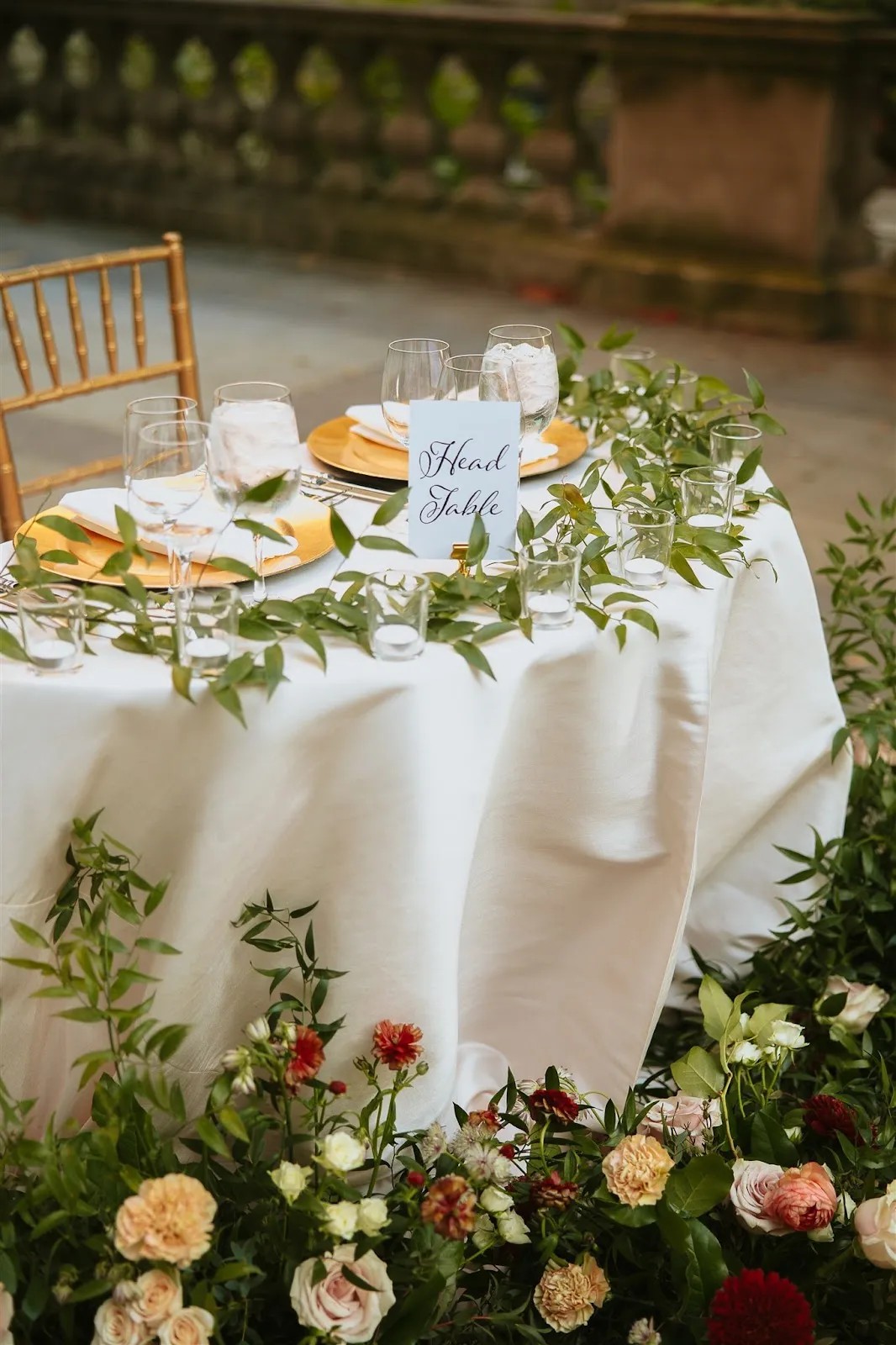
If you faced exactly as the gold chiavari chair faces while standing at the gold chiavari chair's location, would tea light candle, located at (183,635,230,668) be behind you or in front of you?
in front

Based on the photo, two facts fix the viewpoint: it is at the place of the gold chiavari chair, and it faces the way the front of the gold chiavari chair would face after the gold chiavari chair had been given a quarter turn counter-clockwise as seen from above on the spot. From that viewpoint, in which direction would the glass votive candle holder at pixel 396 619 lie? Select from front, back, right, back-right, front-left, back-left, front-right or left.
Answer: back-right

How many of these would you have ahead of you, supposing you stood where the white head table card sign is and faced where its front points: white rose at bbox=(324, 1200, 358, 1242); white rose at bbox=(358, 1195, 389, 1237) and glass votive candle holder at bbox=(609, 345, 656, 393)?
2

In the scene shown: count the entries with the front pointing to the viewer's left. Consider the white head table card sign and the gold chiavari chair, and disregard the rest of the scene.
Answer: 0

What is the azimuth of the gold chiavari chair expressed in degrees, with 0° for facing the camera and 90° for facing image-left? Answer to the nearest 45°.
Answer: approximately 315°

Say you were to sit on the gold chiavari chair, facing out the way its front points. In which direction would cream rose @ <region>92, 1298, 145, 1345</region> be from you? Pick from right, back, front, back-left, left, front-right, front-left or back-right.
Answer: front-right

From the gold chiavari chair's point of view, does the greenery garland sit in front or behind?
in front

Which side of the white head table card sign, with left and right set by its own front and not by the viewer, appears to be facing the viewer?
front

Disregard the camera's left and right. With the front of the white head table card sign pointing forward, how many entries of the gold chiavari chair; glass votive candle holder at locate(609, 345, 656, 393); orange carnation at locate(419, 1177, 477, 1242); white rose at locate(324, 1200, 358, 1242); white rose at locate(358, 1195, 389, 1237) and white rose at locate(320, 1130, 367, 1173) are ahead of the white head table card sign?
4

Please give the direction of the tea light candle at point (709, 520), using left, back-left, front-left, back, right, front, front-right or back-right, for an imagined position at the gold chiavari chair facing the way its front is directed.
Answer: front

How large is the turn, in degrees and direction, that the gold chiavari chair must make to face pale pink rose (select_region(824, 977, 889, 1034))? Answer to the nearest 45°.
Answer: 0° — it already faces it

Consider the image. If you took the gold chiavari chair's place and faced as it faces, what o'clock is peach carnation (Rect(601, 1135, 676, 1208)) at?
The peach carnation is roughly at 1 o'clock from the gold chiavari chair.

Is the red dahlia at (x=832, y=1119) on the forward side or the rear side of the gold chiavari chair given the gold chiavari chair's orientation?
on the forward side
